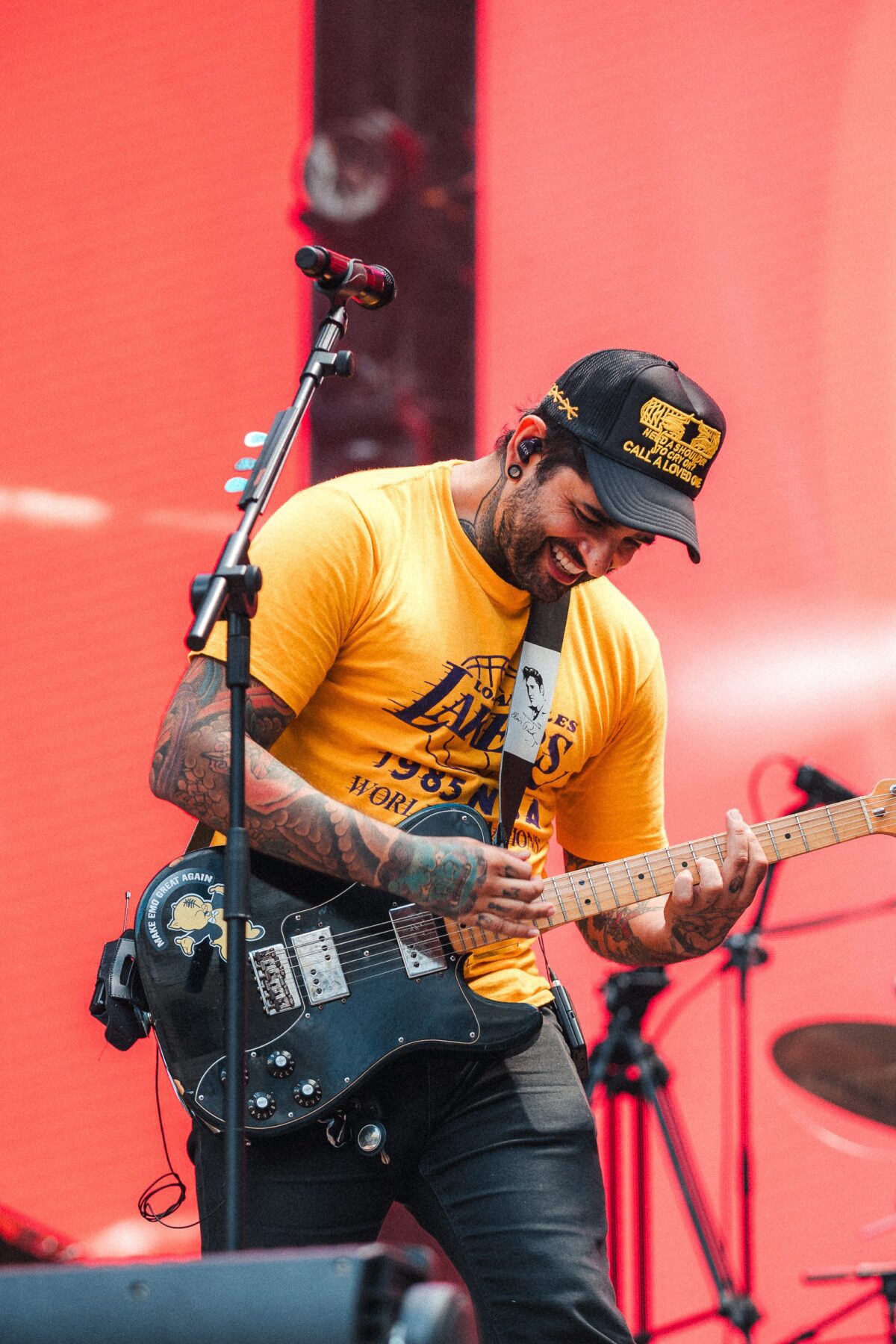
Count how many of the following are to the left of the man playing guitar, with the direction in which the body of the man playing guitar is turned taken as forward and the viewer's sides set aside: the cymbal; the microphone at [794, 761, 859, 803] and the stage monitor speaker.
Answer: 2

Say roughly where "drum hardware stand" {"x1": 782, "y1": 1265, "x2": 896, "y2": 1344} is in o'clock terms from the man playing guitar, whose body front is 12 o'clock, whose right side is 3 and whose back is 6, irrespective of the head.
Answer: The drum hardware stand is roughly at 9 o'clock from the man playing guitar.

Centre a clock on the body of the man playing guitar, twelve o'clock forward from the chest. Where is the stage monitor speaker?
The stage monitor speaker is roughly at 2 o'clock from the man playing guitar.

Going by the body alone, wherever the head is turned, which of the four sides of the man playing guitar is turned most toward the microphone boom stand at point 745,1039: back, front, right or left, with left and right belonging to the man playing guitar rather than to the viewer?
left

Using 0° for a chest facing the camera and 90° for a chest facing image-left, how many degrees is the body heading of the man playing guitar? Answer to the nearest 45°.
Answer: approximately 315°

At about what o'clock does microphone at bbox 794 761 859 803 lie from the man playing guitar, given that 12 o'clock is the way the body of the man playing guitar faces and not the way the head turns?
The microphone is roughly at 9 o'clock from the man playing guitar.

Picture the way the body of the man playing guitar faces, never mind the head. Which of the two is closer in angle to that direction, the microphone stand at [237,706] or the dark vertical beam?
the microphone stand
